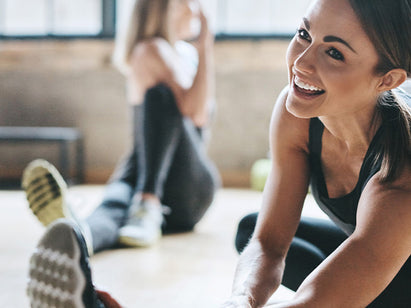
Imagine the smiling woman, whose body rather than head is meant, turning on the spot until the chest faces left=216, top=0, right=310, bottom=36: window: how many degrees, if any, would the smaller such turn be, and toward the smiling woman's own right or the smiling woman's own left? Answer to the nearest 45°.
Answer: approximately 135° to the smiling woman's own right

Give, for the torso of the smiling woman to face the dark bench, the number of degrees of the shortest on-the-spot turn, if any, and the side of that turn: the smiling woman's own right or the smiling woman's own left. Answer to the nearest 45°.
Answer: approximately 90° to the smiling woman's own right

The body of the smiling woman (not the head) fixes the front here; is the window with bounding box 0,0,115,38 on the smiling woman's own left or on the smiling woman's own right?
on the smiling woman's own right

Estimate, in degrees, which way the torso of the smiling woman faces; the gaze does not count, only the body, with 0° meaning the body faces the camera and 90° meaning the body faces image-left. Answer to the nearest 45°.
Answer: approximately 45°
